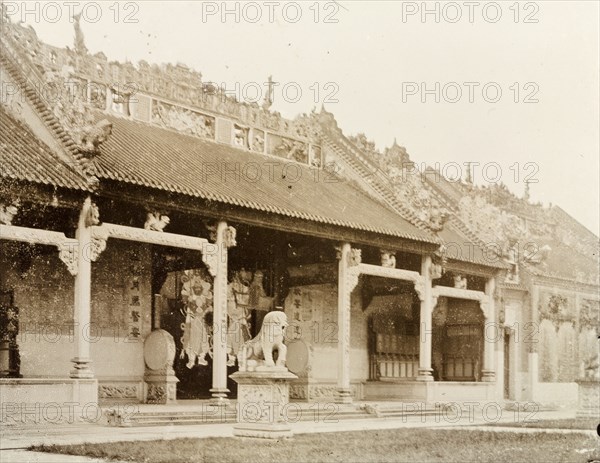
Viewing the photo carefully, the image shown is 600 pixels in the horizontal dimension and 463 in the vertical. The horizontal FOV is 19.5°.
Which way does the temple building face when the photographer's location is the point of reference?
facing the viewer and to the right of the viewer

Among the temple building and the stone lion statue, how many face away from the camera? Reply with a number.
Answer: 0

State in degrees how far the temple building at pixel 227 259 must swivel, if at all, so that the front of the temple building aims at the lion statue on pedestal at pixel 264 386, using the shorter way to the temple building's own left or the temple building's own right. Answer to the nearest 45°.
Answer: approximately 45° to the temple building's own right

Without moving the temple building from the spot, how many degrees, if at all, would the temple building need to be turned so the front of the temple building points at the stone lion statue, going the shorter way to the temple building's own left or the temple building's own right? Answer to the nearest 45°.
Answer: approximately 45° to the temple building's own right
